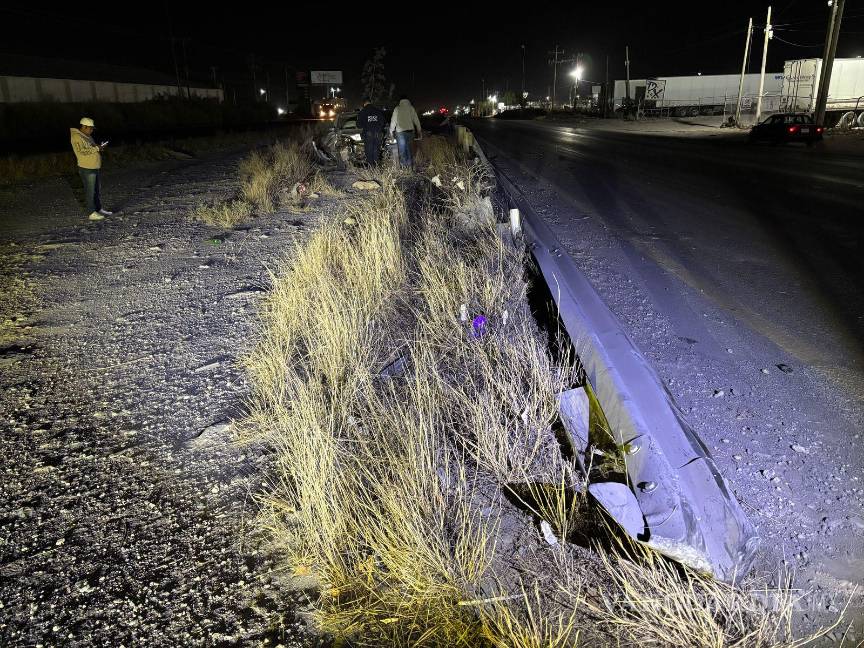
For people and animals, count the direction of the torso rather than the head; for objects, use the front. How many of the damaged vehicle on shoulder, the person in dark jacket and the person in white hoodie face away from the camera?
2

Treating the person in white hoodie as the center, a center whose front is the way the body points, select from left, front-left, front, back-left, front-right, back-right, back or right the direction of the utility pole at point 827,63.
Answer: front-right

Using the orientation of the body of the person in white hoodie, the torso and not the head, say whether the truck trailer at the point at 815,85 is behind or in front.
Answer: in front

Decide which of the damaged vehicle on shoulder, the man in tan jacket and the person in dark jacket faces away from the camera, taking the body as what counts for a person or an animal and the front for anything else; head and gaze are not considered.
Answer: the person in dark jacket

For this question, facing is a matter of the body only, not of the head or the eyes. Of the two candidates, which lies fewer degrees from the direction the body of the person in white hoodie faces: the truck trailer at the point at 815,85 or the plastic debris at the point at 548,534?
the truck trailer

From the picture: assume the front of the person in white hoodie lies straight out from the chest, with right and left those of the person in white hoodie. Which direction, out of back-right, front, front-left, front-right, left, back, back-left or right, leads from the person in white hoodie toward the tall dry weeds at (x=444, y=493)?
back

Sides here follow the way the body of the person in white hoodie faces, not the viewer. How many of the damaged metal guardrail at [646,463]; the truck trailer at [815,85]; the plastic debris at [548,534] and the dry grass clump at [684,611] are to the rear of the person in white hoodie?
3

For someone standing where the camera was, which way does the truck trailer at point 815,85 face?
facing away from the viewer and to the right of the viewer

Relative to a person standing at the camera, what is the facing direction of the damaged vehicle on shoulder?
facing the viewer and to the left of the viewer

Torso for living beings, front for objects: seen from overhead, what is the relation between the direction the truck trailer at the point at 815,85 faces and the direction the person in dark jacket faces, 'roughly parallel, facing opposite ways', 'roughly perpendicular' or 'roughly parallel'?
roughly perpendicular

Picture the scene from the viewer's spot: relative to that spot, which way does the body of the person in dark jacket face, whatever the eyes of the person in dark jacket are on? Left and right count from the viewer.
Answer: facing away from the viewer

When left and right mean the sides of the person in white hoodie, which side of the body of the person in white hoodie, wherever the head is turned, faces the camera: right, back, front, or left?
back

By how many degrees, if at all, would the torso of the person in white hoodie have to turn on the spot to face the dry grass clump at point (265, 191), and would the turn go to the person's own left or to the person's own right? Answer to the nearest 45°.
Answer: approximately 135° to the person's own left

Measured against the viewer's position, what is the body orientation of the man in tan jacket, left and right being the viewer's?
facing to the right of the viewer
